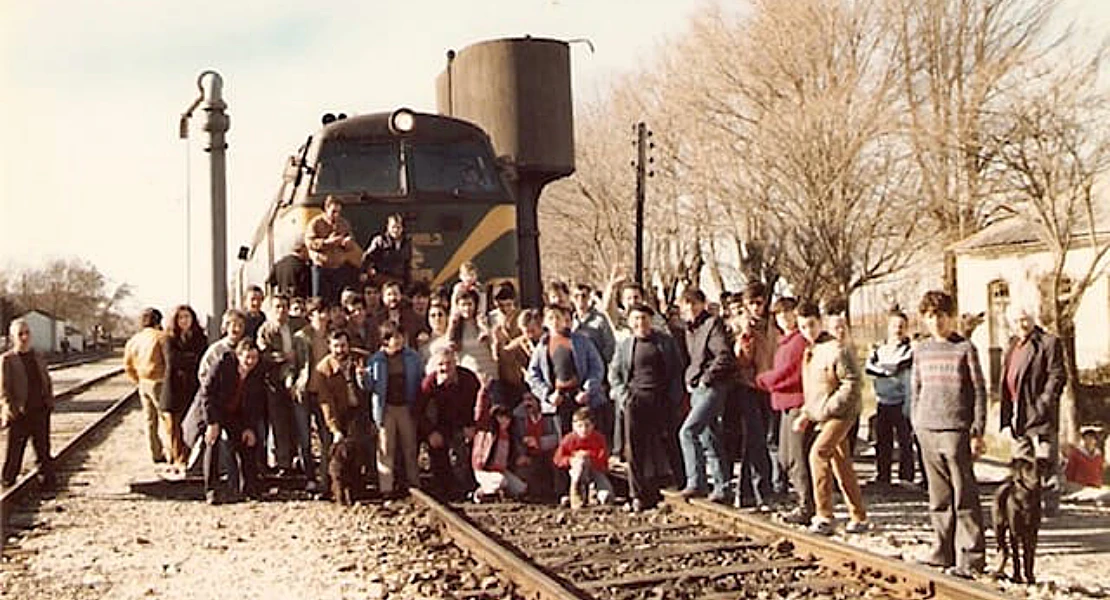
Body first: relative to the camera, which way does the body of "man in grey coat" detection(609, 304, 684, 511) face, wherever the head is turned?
toward the camera

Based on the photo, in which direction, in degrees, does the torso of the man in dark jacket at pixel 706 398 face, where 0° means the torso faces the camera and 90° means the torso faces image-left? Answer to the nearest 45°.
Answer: approximately 45°

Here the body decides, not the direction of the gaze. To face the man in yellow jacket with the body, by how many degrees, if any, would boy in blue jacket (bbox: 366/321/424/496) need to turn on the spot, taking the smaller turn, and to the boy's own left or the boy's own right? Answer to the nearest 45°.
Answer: approximately 135° to the boy's own right

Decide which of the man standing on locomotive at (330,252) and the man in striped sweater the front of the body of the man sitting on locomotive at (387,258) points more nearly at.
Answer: the man in striped sweater

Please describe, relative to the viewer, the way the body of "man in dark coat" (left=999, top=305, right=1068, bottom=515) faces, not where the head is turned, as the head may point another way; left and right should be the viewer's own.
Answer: facing the viewer and to the left of the viewer

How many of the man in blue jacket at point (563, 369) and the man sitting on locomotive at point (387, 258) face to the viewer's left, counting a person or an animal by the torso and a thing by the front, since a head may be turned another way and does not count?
0

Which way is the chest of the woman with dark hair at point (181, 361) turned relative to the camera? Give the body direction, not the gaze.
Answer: toward the camera

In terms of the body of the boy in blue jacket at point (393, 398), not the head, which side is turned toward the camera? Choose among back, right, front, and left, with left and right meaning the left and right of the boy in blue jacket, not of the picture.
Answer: front

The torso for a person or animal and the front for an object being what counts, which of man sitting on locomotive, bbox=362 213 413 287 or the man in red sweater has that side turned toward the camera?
the man sitting on locomotive

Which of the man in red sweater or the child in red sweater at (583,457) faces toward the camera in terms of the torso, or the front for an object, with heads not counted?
the child in red sweater
